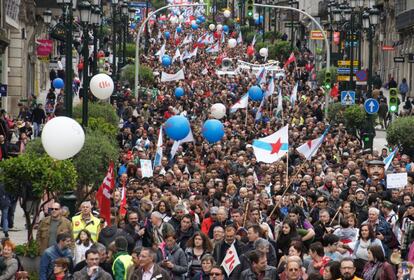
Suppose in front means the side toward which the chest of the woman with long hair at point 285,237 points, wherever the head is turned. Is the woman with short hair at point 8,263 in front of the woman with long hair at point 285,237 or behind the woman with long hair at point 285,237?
in front

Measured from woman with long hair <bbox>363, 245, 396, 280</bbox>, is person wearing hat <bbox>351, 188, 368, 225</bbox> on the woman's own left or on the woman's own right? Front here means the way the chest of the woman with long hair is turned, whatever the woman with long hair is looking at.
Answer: on the woman's own right

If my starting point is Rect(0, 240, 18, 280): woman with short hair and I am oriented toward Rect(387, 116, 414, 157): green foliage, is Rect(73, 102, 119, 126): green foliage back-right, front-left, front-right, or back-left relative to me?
front-left

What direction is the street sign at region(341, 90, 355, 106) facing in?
toward the camera

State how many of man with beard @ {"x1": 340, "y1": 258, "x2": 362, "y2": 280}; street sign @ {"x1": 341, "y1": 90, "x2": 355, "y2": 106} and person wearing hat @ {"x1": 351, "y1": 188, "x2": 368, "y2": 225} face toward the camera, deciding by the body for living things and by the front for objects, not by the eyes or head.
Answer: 3

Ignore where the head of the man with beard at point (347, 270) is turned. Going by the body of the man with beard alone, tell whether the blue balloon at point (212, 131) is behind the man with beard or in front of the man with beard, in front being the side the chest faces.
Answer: behind

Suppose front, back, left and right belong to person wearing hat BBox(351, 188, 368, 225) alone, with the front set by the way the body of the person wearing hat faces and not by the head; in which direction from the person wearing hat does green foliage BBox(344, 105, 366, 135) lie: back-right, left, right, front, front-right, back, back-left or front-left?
back

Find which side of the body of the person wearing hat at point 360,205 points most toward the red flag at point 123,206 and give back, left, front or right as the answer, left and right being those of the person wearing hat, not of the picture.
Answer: right

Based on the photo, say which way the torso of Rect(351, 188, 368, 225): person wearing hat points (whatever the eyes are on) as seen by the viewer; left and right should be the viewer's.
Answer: facing the viewer

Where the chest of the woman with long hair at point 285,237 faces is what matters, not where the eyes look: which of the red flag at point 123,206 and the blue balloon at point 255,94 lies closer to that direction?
the red flag

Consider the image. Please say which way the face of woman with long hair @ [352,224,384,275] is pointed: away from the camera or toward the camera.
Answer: toward the camera

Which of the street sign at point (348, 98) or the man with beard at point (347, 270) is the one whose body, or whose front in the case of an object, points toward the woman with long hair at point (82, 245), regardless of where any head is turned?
the street sign

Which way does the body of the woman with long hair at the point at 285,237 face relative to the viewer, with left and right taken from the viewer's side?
facing the viewer and to the left of the viewer

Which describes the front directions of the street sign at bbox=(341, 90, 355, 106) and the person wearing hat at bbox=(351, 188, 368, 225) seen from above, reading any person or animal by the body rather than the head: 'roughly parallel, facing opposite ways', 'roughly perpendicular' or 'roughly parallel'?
roughly parallel

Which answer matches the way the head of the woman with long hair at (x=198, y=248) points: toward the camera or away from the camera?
toward the camera
